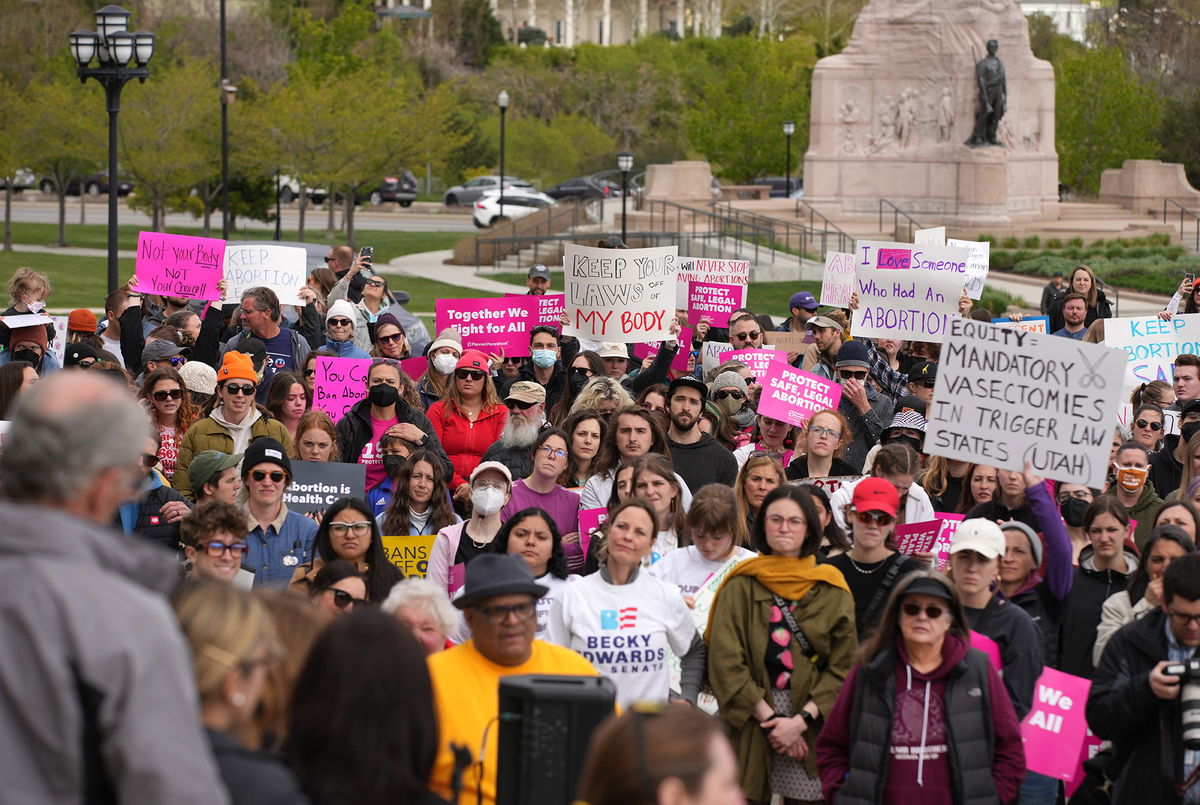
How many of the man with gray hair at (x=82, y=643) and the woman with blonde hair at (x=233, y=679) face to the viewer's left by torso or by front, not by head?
0

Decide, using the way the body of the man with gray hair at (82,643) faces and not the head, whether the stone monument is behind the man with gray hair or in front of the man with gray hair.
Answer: in front

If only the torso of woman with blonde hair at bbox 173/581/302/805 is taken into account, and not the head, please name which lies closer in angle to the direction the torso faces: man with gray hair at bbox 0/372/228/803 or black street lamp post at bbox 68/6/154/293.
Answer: the black street lamp post

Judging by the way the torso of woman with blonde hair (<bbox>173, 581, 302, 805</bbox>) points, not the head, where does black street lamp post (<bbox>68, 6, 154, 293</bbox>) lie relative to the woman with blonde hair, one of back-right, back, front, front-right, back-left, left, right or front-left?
front-left

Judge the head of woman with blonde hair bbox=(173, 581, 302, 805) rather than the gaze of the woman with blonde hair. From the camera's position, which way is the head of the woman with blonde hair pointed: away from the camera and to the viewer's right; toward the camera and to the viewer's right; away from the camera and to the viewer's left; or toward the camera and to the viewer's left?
away from the camera and to the viewer's right

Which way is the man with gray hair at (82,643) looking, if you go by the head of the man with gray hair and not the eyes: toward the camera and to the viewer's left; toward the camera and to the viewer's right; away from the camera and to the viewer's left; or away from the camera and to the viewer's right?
away from the camera and to the viewer's right

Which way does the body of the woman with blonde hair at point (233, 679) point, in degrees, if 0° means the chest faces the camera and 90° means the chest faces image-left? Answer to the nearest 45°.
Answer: approximately 225°

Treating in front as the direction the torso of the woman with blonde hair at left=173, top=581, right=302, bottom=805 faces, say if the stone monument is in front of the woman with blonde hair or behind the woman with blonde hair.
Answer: in front

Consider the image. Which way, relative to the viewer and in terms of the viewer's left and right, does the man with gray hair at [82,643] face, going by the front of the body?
facing away from the viewer and to the right of the viewer
